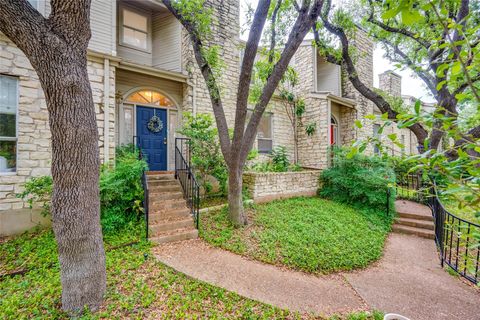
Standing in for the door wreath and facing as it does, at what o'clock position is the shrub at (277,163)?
The shrub is roughly at 9 o'clock from the door wreath.

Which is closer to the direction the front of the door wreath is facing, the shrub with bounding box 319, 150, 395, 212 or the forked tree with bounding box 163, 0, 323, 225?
the forked tree

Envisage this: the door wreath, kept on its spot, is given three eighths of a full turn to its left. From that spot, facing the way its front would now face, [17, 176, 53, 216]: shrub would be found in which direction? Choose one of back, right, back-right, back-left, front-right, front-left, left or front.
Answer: back

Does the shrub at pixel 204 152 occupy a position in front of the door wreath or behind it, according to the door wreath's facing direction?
in front

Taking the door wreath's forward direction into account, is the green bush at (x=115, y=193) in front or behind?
in front

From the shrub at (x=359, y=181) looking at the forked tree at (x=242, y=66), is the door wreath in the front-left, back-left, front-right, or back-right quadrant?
front-right

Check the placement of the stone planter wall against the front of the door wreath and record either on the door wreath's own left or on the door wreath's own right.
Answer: on the door wreath's own left

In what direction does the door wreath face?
toward the camera

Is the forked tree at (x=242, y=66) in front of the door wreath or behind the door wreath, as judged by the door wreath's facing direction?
in front

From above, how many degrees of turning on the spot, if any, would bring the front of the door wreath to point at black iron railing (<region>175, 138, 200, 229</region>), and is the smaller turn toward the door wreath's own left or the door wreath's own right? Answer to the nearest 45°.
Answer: approximately 45° to the door wreath's own left

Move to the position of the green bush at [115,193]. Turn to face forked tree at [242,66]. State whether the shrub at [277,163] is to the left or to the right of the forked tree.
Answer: left

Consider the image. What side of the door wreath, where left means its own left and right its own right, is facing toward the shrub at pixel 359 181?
left

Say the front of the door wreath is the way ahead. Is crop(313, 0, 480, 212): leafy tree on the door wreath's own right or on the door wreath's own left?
on the door wreath's own left
